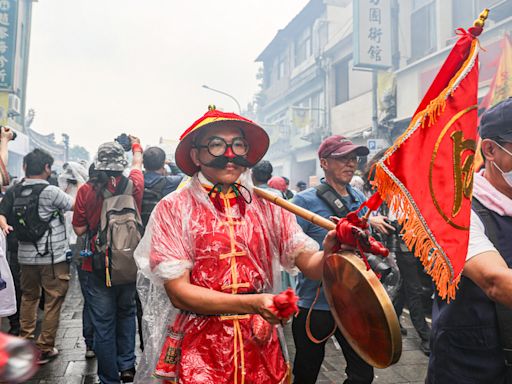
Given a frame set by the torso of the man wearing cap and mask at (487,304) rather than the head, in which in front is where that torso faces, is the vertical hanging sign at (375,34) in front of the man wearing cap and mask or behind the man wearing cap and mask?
behind

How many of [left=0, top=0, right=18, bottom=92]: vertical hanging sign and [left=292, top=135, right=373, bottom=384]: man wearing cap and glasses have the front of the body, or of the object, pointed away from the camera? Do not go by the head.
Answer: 0

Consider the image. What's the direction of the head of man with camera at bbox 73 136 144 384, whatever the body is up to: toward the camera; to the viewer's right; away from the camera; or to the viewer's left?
away from the camera

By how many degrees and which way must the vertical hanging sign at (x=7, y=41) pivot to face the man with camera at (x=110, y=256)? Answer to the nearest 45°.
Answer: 0° — it already faces them

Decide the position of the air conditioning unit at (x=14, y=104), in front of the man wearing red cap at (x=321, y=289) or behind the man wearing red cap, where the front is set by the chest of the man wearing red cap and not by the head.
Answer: behind

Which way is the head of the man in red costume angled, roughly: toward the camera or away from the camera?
toward the camera

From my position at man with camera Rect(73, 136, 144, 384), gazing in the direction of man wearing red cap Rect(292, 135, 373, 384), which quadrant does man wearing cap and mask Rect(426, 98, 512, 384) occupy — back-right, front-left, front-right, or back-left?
front-right

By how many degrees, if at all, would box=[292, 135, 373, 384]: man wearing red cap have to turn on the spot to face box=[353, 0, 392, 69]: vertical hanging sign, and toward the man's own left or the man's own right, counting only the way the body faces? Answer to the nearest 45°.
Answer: approximately 135° to the man's own left

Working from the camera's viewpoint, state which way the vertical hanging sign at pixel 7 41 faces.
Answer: facing the viewer
